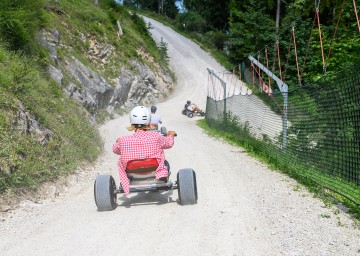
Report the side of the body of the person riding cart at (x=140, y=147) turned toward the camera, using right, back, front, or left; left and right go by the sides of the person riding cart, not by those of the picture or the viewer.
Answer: back

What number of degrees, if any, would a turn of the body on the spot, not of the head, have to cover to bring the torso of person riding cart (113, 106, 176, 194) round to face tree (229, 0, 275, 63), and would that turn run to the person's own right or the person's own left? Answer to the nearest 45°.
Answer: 0° — they already face it

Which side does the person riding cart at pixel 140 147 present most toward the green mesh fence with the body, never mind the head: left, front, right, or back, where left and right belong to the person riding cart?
right

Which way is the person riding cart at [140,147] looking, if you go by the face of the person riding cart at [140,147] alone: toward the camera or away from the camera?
away from the camera
